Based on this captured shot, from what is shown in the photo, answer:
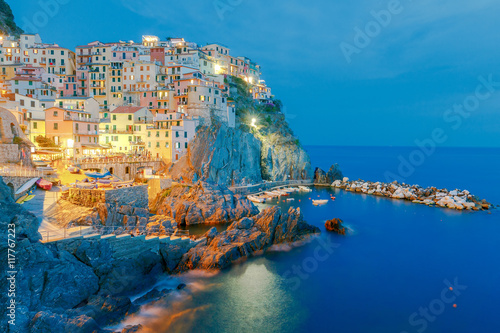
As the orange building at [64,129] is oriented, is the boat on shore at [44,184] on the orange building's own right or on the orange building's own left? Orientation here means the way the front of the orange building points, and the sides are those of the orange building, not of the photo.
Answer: on the orange building's own right

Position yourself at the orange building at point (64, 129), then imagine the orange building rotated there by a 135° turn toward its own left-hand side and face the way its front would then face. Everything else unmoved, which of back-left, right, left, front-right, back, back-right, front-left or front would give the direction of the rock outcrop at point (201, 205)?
back-right

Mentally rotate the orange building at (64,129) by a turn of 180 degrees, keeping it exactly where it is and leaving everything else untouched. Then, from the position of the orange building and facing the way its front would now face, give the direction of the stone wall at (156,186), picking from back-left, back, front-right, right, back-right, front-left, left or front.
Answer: back

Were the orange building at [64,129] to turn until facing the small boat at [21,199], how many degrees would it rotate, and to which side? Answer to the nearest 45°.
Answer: approximately 45° to its right

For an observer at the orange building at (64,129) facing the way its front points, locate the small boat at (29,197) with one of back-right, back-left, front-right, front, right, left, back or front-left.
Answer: front-right

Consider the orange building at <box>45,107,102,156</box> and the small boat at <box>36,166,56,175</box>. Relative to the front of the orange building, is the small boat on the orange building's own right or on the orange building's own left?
on the orange building's own right

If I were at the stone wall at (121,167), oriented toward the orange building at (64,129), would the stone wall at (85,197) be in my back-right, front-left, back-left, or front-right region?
back-left

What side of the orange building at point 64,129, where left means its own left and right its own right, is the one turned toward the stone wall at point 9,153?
right

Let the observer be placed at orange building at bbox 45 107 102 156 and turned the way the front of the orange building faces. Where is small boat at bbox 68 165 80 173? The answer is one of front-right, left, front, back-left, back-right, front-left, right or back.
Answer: front-right

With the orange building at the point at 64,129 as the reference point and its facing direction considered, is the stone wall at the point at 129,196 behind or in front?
in front
